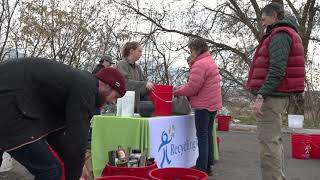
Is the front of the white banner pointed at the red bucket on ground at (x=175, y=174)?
yes

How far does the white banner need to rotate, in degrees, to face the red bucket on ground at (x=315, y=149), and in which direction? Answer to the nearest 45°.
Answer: approximately 135° to its left

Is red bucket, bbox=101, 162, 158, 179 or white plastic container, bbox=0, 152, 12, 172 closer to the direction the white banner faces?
the red bucket

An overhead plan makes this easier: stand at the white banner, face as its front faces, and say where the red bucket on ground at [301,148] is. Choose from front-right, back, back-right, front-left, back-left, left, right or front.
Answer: back-left

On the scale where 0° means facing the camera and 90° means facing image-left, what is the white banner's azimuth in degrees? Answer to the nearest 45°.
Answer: approximately 0°

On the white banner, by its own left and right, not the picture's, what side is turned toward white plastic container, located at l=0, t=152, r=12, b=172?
right

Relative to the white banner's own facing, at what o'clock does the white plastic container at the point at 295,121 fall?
The white plastic container is roughly at 7 o'clock from the white banner.

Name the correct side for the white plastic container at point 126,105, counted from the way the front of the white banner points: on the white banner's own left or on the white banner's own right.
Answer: on the white banner's own right
